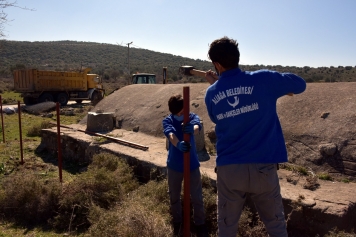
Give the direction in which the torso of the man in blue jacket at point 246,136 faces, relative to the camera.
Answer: away from the camera

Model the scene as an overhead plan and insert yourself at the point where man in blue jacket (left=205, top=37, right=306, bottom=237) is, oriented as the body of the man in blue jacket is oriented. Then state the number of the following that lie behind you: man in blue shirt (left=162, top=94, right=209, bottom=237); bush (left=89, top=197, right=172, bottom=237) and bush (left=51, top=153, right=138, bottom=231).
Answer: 0

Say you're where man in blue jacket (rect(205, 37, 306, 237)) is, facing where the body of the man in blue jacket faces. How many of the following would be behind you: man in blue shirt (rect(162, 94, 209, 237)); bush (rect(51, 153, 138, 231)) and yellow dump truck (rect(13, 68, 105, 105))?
0

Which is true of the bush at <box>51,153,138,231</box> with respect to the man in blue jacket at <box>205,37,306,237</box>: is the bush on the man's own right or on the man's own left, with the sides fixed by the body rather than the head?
on the man's own left

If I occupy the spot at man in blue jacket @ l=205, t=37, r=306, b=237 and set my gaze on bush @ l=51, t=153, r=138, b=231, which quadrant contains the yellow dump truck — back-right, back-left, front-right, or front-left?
front-right

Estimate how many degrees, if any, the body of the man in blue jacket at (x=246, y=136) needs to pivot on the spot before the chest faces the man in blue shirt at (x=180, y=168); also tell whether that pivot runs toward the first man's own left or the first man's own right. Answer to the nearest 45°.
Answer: approximately 45° to the first man's own left

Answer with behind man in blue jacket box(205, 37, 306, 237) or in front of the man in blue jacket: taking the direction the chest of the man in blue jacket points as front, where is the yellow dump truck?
in front
